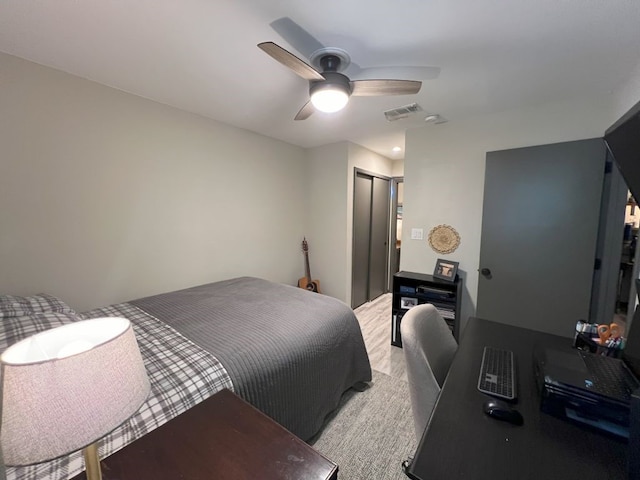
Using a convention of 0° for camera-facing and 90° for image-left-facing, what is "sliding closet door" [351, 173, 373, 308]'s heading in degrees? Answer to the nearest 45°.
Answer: approximately 315°

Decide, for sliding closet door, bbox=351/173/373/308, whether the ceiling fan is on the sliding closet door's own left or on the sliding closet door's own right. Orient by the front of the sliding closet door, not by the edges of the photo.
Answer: on the sliding closet door's own right

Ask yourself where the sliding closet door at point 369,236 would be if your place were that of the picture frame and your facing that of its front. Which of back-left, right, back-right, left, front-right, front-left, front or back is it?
back-right

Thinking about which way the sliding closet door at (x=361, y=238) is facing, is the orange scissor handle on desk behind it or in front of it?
in front

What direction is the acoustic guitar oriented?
toward the camera

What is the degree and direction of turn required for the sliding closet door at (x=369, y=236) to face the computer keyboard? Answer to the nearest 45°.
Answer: approximately 45° to its right

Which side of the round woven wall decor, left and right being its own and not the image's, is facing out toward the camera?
front

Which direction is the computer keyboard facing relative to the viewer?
to the viewer's left

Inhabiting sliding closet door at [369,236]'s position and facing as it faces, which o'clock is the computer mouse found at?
The computer mouse is roughly at 1 o'clock from the sliding closet door.

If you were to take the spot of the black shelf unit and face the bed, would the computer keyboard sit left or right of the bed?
left

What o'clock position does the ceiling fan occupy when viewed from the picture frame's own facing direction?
The ceiling fan is roughly at 1 o'clock from the picture frame.
